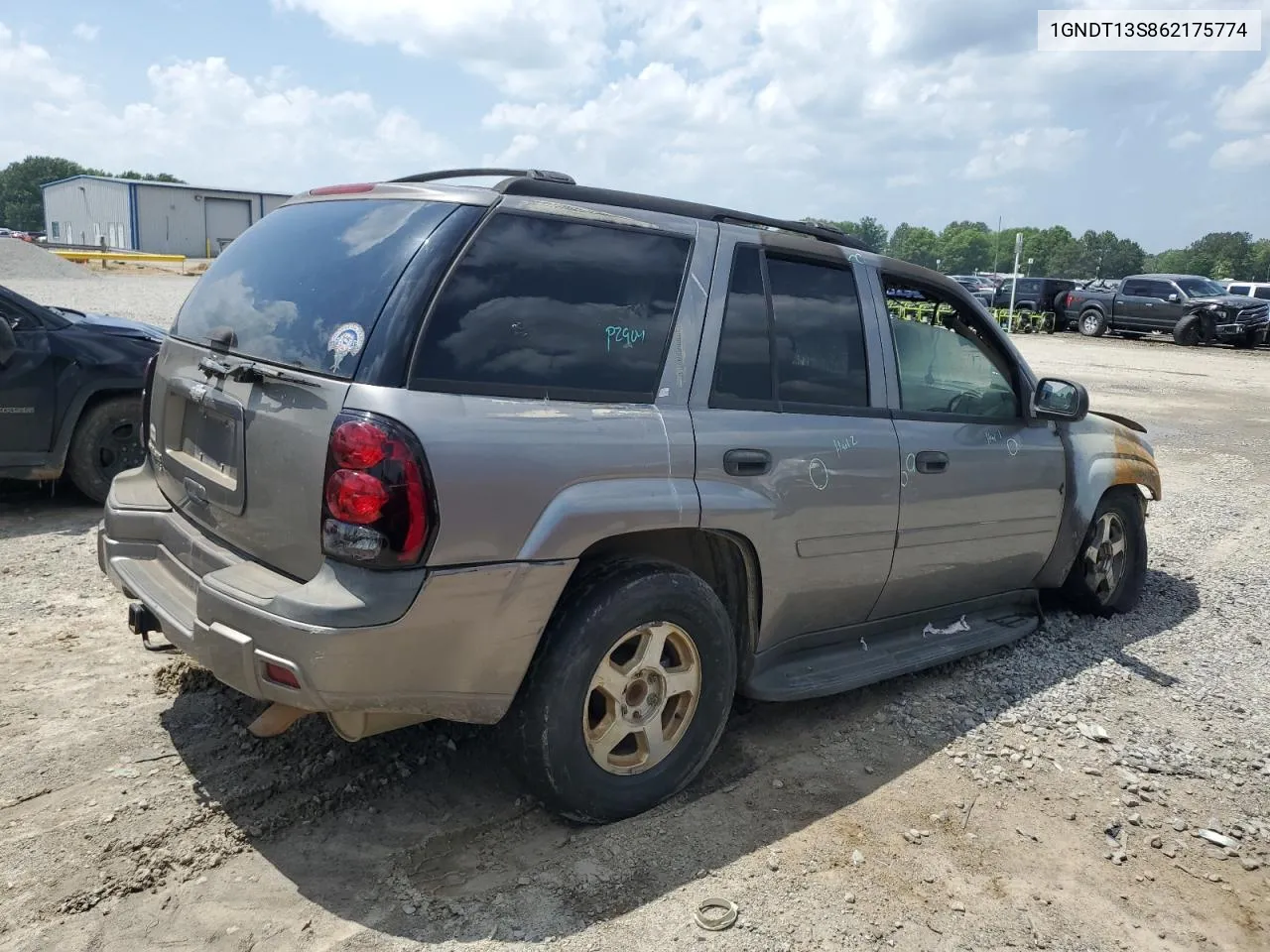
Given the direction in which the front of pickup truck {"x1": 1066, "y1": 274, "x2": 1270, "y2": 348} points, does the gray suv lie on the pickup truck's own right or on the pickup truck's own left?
on the pickup truck's own right

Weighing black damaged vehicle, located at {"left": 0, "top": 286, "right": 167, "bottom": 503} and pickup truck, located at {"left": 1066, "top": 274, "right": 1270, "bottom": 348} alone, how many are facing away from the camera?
0

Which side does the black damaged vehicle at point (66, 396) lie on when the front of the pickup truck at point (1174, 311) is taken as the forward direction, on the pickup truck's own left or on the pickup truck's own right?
on the pickup truck's own right

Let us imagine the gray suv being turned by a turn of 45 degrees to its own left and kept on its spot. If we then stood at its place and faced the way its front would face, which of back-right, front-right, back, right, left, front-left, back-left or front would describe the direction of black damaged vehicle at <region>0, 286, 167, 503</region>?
front-left

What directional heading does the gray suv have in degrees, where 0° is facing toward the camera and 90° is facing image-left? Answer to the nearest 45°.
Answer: approximately 225°

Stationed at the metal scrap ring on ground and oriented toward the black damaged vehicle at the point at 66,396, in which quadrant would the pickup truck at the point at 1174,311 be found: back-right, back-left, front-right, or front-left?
front-right

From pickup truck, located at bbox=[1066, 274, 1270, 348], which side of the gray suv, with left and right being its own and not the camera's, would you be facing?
front

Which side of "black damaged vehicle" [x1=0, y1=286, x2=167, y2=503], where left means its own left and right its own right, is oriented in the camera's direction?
right

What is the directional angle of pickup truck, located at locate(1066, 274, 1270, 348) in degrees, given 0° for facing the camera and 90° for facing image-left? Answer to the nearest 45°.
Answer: approximately 315°

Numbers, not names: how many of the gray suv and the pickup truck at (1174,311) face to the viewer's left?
0

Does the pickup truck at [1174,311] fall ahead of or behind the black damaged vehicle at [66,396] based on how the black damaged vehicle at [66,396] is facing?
ahead
